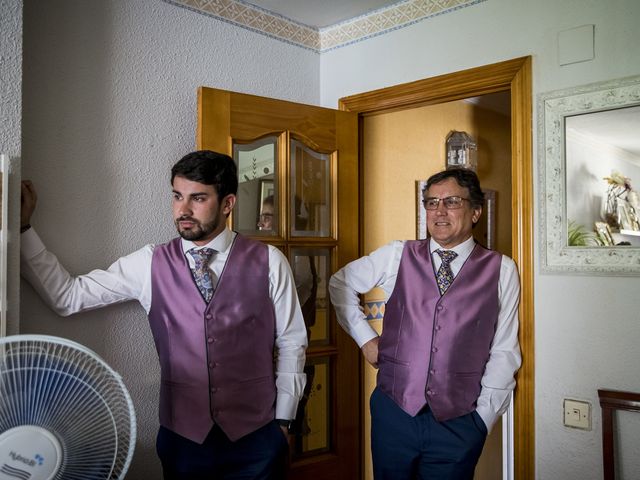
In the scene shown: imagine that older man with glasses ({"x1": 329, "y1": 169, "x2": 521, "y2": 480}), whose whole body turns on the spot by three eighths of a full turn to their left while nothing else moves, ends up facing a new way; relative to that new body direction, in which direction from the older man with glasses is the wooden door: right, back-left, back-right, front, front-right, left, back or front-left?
left

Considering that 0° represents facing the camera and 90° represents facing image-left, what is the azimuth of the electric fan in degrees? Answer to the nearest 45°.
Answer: approximately 0°

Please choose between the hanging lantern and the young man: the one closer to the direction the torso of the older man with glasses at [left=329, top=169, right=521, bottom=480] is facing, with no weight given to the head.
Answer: the young man

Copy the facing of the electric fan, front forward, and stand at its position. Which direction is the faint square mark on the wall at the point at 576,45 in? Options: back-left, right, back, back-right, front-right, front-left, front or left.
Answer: left

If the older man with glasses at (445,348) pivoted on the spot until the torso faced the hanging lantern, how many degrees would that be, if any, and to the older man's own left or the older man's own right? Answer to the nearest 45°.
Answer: approximately 180°

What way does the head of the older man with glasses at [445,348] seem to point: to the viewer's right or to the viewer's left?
to the viewer's left

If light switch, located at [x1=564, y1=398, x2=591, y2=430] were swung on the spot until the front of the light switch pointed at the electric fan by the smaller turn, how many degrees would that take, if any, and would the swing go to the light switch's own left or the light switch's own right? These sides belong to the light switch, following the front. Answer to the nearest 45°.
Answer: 0° — it already faces it

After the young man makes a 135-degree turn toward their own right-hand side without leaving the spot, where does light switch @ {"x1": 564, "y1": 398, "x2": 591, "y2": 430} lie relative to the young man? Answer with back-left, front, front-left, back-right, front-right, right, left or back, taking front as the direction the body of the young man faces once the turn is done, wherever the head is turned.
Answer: back-right
